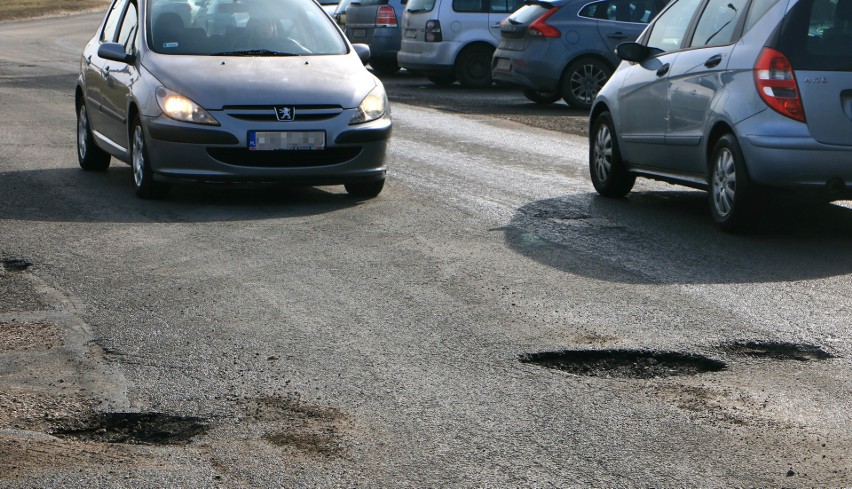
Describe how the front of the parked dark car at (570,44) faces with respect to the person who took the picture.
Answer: facing away from the viewer and to the right of the viewer

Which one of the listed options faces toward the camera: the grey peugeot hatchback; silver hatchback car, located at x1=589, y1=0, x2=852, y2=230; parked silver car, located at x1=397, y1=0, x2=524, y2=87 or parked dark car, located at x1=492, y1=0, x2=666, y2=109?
the grey peugeot hatchback

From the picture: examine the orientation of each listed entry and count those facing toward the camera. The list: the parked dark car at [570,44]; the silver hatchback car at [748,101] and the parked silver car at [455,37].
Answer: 0

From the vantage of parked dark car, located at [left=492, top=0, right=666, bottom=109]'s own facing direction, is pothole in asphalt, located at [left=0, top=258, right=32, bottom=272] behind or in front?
behind

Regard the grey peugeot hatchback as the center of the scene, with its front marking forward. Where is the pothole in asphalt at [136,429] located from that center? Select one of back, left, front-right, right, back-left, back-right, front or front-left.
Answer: front

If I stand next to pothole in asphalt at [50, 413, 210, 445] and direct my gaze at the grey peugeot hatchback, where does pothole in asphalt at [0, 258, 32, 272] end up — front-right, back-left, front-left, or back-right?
front-left

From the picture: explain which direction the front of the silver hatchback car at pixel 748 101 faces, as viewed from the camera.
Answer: facing away from the viewer and to the left of the viewer

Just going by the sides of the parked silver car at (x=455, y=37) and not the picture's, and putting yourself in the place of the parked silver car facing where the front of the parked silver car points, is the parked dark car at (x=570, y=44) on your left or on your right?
on your right

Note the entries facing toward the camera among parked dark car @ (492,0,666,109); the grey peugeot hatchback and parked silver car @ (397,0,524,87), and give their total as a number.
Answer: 1

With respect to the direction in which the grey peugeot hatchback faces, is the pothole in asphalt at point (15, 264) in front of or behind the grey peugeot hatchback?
in front

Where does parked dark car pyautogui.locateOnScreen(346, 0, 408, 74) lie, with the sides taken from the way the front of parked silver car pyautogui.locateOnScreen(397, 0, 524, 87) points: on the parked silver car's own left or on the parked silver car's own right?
on the parked silver car's own left

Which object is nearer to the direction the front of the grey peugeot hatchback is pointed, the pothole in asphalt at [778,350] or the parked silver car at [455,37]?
the pothole in asphalt

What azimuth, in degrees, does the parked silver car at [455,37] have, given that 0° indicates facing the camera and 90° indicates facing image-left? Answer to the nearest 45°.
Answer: approximately 225°

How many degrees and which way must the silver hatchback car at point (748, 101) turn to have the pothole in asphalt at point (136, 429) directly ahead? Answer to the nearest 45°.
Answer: approximately 90° to its left

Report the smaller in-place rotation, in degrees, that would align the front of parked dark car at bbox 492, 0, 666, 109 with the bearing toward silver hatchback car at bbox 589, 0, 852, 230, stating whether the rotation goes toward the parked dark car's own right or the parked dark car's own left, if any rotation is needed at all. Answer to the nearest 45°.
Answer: approximately 135° to the parked dark car's own right

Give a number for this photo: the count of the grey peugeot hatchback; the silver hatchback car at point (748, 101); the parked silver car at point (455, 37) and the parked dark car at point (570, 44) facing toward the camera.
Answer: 1

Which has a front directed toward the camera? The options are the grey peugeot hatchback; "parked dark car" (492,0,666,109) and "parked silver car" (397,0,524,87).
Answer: the grey peugeot hatchback

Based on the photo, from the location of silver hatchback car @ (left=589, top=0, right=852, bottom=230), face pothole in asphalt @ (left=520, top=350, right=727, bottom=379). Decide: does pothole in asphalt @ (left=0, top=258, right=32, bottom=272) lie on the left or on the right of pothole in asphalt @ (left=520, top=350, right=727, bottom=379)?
right

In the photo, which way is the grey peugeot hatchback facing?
toward the camera

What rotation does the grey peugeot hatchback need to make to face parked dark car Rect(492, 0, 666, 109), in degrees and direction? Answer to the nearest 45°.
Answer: approximately 135° to its left
